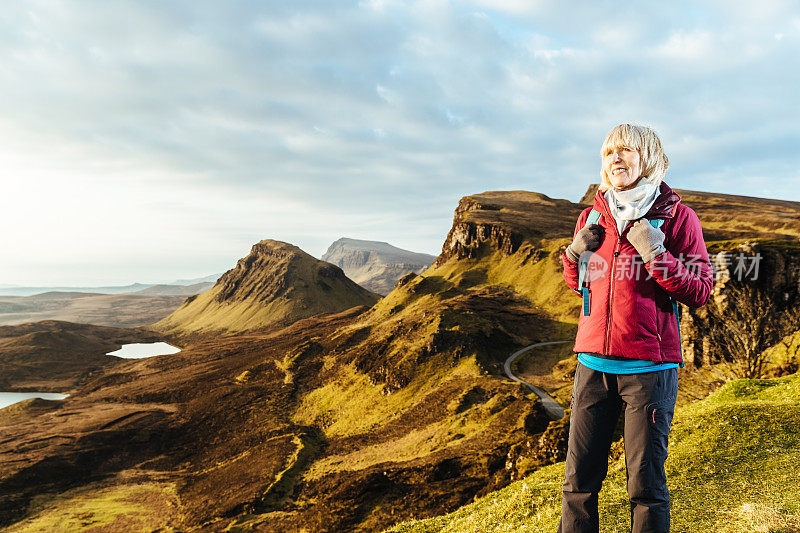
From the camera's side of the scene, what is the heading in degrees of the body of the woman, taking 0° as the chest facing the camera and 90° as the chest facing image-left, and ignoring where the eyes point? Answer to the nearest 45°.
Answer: approximately 45°
